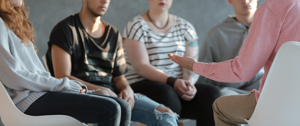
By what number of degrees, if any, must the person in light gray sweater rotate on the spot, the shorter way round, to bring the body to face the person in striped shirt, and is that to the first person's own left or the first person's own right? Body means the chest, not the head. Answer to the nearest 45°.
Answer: approximately 45° to the first person's own left

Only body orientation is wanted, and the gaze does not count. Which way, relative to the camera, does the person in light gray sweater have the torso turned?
to the viewer's right

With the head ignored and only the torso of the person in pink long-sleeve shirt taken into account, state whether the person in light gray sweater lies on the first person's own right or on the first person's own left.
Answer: on the first person's own left

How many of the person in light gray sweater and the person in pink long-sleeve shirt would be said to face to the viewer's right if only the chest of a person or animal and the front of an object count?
1

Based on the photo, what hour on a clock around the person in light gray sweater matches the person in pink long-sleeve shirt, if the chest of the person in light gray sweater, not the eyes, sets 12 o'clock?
The person in pink long-sleeve shirt is roughly at 1 o'clock from the person in light gray sweater.

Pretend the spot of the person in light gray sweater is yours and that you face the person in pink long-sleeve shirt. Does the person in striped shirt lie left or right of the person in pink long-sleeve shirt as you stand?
left

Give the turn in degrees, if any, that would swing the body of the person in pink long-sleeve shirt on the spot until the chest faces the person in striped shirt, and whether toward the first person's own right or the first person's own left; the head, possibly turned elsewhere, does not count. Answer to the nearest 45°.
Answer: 0° — they already face them

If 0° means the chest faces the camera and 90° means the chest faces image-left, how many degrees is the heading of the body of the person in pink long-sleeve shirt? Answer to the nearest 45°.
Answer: approximately 135°
